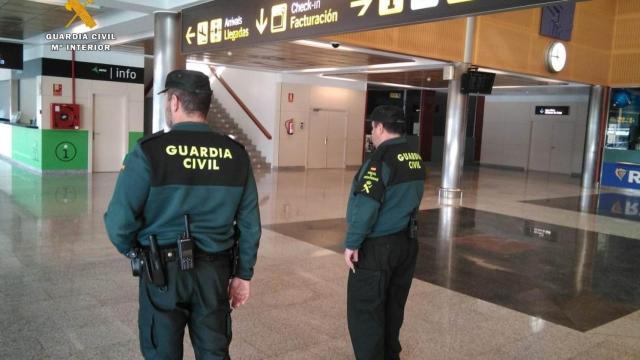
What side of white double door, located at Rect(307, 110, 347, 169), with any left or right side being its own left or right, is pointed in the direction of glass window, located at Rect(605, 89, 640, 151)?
left

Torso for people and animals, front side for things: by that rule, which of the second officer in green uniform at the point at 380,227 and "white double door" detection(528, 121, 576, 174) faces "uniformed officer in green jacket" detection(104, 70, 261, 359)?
the white double door

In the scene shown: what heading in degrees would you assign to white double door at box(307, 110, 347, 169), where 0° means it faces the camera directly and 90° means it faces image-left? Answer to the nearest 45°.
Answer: approximately 0°

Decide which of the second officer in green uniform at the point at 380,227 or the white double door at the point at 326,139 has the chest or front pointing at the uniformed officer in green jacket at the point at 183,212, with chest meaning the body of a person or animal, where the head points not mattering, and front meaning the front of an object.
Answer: the white double door

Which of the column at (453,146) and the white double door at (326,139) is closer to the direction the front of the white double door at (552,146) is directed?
the column

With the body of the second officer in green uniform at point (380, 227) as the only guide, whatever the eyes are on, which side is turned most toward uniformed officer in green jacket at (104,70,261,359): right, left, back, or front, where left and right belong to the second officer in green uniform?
left

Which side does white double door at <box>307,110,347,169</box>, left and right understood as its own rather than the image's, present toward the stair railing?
right

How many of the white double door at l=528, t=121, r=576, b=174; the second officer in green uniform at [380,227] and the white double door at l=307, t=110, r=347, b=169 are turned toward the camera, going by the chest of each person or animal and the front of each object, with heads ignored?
2

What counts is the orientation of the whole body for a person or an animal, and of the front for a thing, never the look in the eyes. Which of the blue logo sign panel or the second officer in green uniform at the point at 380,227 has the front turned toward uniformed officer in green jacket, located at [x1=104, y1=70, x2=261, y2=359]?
the blue logo sign panel
